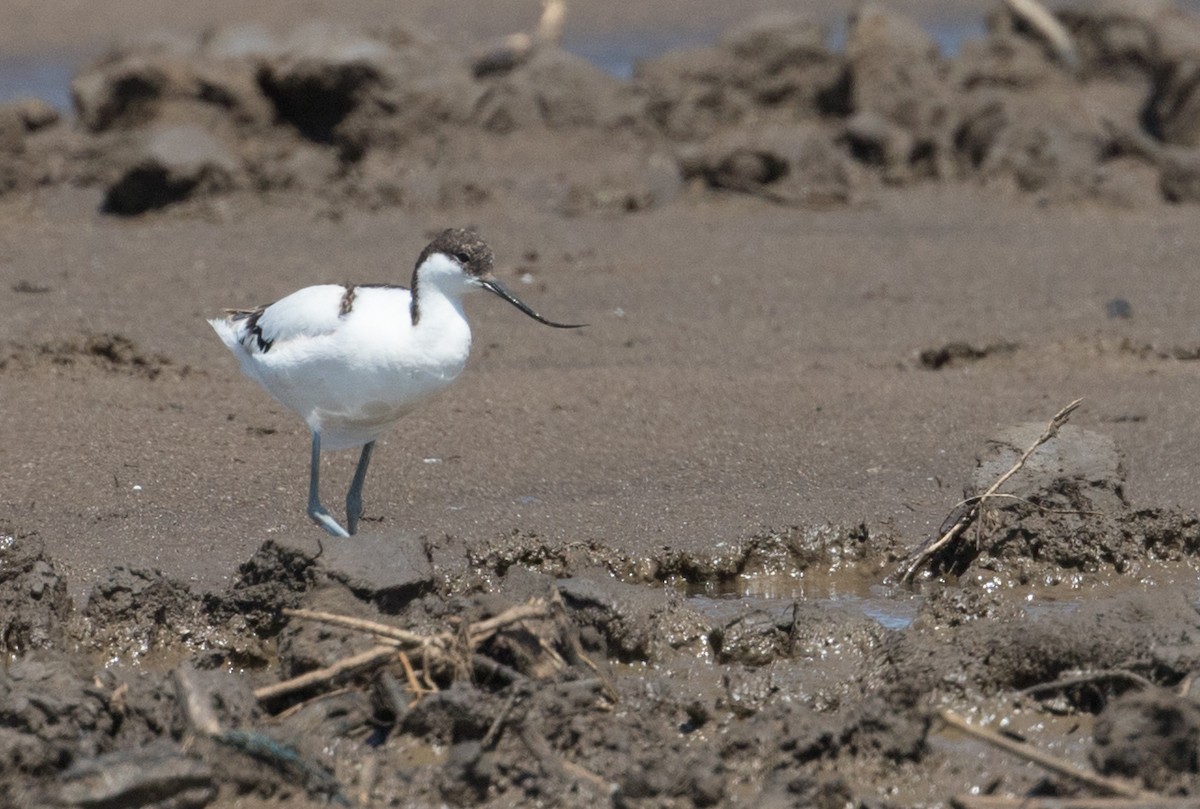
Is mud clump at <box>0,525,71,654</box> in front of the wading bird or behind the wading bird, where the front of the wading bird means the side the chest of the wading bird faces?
behind

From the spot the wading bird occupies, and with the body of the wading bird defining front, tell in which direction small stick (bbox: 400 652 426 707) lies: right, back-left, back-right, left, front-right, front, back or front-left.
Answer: right

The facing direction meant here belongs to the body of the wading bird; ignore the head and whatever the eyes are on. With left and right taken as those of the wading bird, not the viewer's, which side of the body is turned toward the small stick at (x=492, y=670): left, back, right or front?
right

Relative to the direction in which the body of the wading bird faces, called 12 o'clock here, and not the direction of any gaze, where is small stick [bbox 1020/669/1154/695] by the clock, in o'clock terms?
The small stick is roughly at 1 o'clock from the wading bird.

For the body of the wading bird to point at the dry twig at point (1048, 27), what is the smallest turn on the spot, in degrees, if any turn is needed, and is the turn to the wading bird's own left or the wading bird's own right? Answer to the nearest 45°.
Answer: approximately 45° to the wading bird's own left

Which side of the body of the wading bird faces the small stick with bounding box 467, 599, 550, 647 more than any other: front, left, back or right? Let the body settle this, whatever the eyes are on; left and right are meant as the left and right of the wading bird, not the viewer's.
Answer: right

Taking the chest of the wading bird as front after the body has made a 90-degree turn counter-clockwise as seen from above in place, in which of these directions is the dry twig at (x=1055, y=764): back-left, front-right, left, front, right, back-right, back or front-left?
back-right

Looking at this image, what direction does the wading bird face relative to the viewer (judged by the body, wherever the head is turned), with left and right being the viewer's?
facing to the right of the viewer

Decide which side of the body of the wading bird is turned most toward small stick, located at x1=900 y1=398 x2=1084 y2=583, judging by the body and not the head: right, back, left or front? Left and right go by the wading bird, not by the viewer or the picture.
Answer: front

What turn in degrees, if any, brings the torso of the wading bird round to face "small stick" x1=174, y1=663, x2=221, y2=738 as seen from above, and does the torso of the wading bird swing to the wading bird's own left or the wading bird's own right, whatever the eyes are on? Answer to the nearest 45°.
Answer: approximately 90° to the wading bird's own right

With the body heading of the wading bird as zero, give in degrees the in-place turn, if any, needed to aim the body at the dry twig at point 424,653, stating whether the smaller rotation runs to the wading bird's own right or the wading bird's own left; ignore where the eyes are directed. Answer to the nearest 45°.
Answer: approximately 90° to the wading bird's own right

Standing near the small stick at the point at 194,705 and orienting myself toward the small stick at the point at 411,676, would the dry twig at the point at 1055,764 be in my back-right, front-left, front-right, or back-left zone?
front-right

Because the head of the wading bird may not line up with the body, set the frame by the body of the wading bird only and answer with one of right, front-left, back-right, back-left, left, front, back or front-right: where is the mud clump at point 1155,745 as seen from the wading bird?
front-right

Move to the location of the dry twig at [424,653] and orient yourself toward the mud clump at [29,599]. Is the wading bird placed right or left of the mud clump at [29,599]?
right
